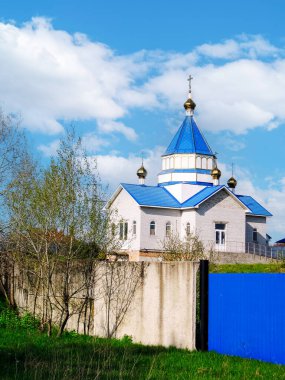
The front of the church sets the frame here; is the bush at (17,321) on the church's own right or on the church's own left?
on the church's own right

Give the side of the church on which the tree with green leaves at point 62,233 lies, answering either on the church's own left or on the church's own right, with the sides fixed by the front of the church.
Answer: on the church's own right

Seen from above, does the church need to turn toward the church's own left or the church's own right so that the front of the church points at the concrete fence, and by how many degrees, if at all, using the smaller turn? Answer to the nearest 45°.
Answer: approximately 45° to the church's own right
